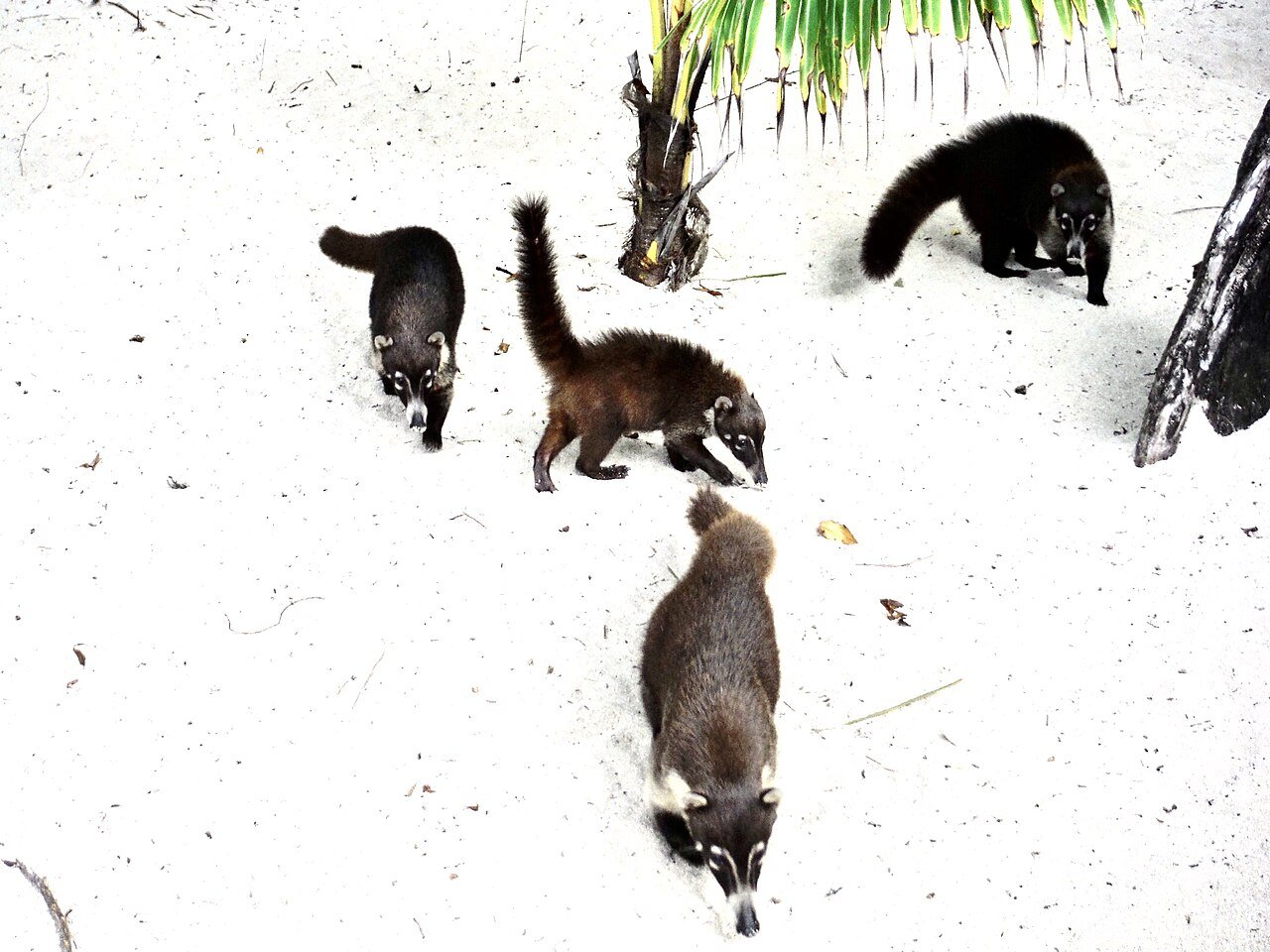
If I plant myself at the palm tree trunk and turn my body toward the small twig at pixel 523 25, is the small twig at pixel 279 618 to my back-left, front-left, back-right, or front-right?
back-left

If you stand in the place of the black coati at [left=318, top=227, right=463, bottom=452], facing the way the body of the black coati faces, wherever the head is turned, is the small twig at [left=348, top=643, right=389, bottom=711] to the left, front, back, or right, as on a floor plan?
front

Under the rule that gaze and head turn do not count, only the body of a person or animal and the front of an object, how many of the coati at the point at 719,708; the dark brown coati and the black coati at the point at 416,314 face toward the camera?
2

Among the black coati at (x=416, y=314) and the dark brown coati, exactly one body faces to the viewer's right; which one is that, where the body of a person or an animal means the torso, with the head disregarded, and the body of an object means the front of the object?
the dark brown coati

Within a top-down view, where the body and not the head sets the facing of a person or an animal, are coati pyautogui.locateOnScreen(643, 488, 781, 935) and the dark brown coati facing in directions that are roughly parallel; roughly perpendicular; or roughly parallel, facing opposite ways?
roughly perpendicular

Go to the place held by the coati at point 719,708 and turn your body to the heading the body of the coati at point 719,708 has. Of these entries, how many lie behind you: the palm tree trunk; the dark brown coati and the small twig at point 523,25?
3

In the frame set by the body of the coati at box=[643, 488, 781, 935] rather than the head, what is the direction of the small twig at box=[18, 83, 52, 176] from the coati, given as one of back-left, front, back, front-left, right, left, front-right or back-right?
back-right

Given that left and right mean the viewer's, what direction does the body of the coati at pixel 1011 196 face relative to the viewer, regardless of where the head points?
facing the viewer and to the right of the viewer

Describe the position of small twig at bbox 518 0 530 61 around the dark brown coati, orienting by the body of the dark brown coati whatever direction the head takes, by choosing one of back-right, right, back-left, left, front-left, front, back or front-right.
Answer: left

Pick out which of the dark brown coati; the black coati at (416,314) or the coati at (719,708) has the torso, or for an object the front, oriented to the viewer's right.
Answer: the dark brown coati

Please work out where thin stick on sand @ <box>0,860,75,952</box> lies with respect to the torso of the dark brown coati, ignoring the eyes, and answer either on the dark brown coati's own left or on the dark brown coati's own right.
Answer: on the dark brown coati's own right

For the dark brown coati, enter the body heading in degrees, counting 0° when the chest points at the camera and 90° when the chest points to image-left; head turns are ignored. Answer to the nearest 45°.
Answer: approximately 270°
